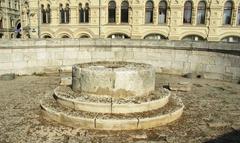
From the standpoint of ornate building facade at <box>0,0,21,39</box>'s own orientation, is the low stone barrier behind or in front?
in front

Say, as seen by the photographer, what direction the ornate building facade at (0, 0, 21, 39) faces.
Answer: facing the viewer and to the right of the viewer

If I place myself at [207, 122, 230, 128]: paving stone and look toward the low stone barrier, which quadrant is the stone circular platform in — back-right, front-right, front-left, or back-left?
front-left

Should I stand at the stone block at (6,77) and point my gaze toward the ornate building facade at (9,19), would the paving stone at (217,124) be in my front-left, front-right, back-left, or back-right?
back-right

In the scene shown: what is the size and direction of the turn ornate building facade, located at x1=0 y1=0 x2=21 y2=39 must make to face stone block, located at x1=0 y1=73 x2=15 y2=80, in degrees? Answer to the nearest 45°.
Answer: approximately 45° to its right
